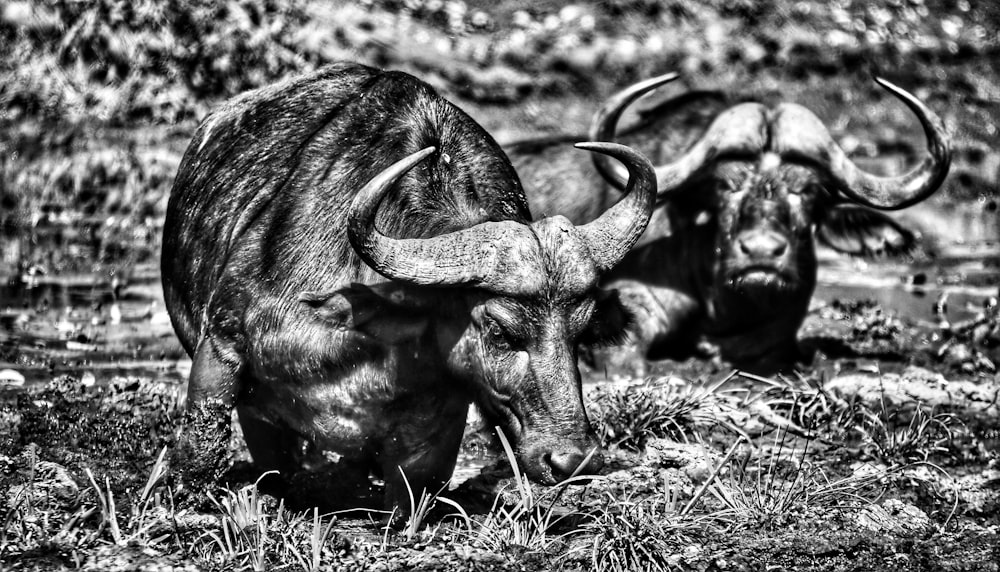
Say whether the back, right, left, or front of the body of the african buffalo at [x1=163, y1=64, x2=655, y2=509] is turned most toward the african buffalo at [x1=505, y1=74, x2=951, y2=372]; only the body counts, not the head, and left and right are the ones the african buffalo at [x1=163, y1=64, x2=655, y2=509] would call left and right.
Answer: left

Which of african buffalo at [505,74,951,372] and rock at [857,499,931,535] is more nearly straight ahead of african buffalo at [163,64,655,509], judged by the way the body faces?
the rock

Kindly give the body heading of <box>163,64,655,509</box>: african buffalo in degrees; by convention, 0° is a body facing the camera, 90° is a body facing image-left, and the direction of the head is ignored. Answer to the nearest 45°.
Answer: approximately 315°

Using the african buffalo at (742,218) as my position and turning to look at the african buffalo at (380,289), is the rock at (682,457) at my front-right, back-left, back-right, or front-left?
front-left

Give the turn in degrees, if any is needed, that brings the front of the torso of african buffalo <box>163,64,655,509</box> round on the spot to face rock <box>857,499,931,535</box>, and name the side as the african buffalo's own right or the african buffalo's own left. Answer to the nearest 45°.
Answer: approximately 45° to the african buffalo's own left

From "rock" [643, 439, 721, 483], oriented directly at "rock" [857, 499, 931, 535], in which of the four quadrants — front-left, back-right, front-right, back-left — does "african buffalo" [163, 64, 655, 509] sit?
back-right
